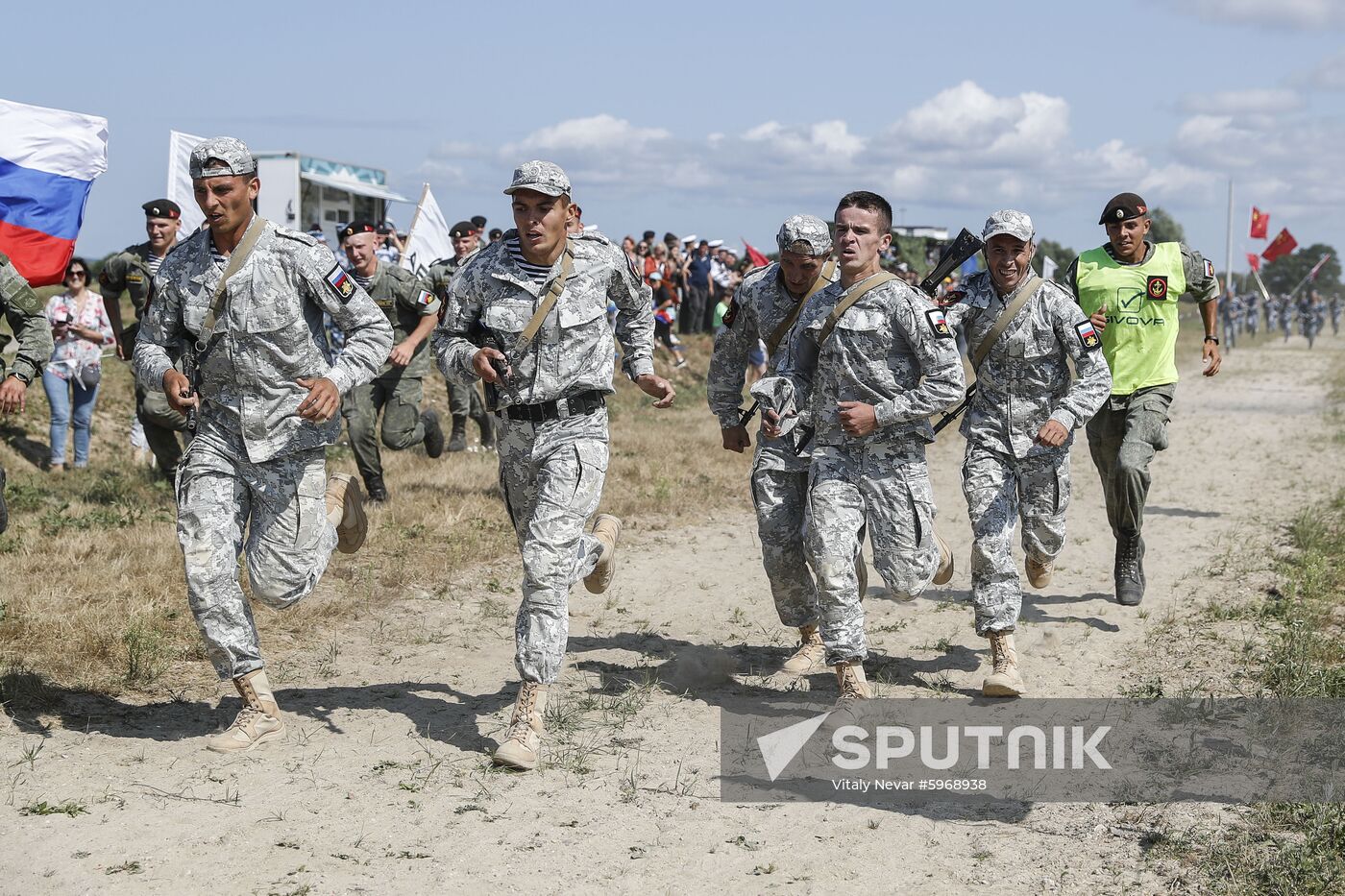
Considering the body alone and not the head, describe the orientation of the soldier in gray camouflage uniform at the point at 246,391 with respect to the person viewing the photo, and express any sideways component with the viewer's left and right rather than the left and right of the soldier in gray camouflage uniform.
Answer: facing the viewer and to the left of the viewer

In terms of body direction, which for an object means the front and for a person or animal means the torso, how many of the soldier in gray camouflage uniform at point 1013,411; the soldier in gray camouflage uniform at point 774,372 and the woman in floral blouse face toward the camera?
3

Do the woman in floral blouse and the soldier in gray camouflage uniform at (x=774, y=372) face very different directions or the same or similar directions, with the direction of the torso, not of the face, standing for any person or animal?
same or similar directions

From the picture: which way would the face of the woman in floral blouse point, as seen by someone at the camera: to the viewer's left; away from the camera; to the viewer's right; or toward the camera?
toward the camera

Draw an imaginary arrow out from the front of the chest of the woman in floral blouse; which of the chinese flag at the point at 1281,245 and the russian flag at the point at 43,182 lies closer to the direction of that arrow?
the russian flag

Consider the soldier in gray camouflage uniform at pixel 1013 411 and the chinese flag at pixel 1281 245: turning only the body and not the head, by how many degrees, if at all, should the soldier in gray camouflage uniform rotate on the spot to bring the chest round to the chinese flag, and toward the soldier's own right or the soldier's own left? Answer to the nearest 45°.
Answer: approximately 180°

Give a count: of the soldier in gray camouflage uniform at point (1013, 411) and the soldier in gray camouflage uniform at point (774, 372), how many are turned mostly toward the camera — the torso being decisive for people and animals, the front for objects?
2

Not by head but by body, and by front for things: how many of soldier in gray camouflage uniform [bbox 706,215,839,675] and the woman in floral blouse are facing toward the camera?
2

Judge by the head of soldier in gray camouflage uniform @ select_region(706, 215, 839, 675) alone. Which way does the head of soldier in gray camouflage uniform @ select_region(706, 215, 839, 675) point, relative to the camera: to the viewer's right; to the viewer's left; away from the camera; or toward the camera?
toward the camera

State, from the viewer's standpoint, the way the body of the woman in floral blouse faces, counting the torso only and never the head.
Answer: toward the camera

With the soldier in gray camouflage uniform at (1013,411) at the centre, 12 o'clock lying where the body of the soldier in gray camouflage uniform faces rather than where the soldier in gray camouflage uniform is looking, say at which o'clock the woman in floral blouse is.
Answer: The woman in floral blouse is roughly at 4 o'clock from the soldier in gray camouflage uniform.

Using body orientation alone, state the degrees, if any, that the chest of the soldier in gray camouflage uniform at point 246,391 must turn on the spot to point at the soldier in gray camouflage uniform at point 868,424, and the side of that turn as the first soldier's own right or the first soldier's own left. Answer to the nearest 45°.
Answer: approximately 135° to the first soldier's own left

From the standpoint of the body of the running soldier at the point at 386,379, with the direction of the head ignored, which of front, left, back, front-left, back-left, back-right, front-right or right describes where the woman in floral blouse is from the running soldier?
right

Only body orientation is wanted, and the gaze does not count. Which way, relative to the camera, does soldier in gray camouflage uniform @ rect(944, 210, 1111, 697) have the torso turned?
toward the camera

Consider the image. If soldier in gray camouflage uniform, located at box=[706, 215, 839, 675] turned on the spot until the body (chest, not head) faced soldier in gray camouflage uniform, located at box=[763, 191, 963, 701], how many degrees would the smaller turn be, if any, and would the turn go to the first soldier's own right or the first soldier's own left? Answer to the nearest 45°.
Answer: approximately 45° to the first soldier's own left
